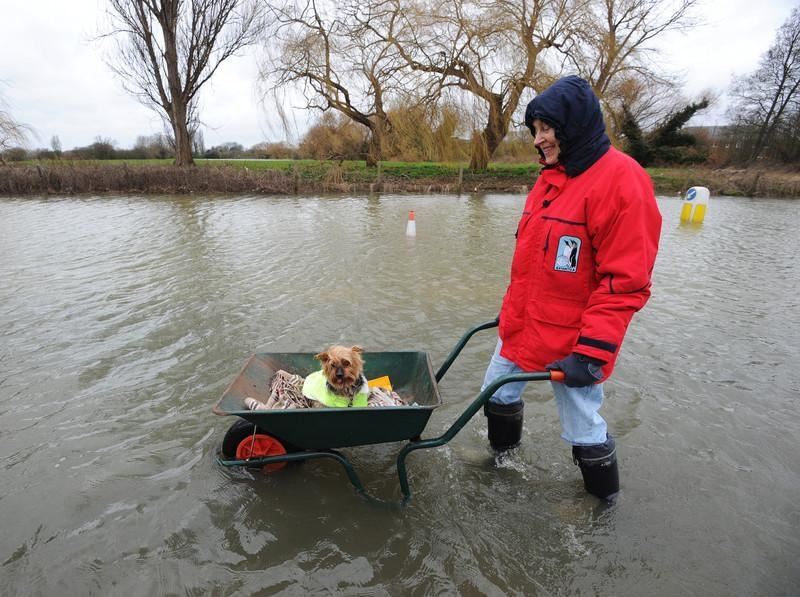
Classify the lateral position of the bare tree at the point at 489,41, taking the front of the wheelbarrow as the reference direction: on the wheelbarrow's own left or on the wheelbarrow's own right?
on the wheelbarrow's own right

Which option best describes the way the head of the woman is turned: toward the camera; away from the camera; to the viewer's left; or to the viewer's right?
to the viewer's left

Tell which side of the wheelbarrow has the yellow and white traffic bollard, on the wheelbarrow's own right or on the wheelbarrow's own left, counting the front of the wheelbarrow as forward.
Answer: on the wheelbarrow's own right

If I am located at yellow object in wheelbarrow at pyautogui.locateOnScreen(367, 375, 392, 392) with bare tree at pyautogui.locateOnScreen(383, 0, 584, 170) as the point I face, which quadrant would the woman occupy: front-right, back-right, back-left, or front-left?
back-right

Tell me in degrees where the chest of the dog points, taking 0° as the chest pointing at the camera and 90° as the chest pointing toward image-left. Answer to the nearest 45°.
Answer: approximately 315°

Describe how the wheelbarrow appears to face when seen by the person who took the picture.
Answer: facing to the left of the viewer
